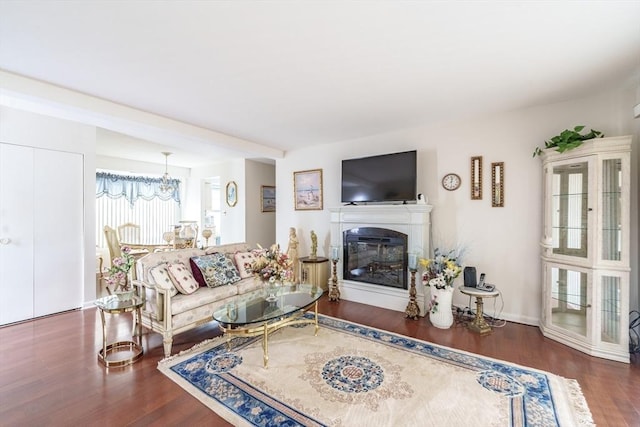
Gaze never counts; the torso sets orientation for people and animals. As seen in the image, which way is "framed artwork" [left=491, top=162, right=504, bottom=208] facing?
toward the camera

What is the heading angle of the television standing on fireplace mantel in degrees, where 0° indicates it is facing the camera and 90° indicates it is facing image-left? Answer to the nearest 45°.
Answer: approximately 45°

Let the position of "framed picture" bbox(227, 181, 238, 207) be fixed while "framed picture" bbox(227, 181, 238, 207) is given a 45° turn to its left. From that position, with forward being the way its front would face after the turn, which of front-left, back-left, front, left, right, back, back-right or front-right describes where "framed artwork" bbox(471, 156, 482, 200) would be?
front-left

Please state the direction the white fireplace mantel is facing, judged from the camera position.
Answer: facing the viewer and to the left of the viewer

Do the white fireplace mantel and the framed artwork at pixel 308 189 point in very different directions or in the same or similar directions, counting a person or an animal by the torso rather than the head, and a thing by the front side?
same or similar directions

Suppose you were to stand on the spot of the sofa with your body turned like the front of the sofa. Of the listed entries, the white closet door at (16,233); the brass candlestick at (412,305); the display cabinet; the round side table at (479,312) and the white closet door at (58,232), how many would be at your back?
2

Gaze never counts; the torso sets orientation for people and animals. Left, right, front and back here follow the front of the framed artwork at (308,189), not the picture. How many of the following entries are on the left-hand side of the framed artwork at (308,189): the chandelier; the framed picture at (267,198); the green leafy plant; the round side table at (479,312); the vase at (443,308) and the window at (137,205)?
3

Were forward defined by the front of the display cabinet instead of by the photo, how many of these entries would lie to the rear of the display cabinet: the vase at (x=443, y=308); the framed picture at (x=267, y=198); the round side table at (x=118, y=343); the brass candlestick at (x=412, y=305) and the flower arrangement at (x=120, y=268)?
0

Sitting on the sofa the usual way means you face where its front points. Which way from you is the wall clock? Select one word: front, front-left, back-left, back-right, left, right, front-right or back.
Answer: front-left

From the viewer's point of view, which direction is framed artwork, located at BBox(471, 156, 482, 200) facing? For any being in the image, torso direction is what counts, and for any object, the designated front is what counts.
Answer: toward the camera

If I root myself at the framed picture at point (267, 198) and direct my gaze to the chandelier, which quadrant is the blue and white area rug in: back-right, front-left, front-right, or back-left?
back-left

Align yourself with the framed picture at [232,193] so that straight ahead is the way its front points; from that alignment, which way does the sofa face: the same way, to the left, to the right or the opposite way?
to the left

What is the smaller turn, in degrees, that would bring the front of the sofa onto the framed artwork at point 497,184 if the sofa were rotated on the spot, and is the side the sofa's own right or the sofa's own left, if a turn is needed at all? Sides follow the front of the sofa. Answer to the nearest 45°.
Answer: approximately 45° to the sofa's own left

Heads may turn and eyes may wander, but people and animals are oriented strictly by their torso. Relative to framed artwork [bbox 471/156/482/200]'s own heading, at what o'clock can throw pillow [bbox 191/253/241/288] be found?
The throw pillow is roughly at 2 o'clock from the framed artwork.

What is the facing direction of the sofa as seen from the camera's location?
facing the viewer and to the right of the viewer

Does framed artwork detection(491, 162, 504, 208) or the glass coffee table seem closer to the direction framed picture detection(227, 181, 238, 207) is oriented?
the glass coffee table

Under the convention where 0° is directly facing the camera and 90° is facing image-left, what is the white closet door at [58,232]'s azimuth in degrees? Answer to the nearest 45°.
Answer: approximately 315°

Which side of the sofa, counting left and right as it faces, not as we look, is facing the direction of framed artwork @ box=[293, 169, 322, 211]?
left

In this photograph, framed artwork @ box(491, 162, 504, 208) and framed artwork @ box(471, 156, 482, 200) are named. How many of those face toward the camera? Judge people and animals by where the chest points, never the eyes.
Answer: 2
